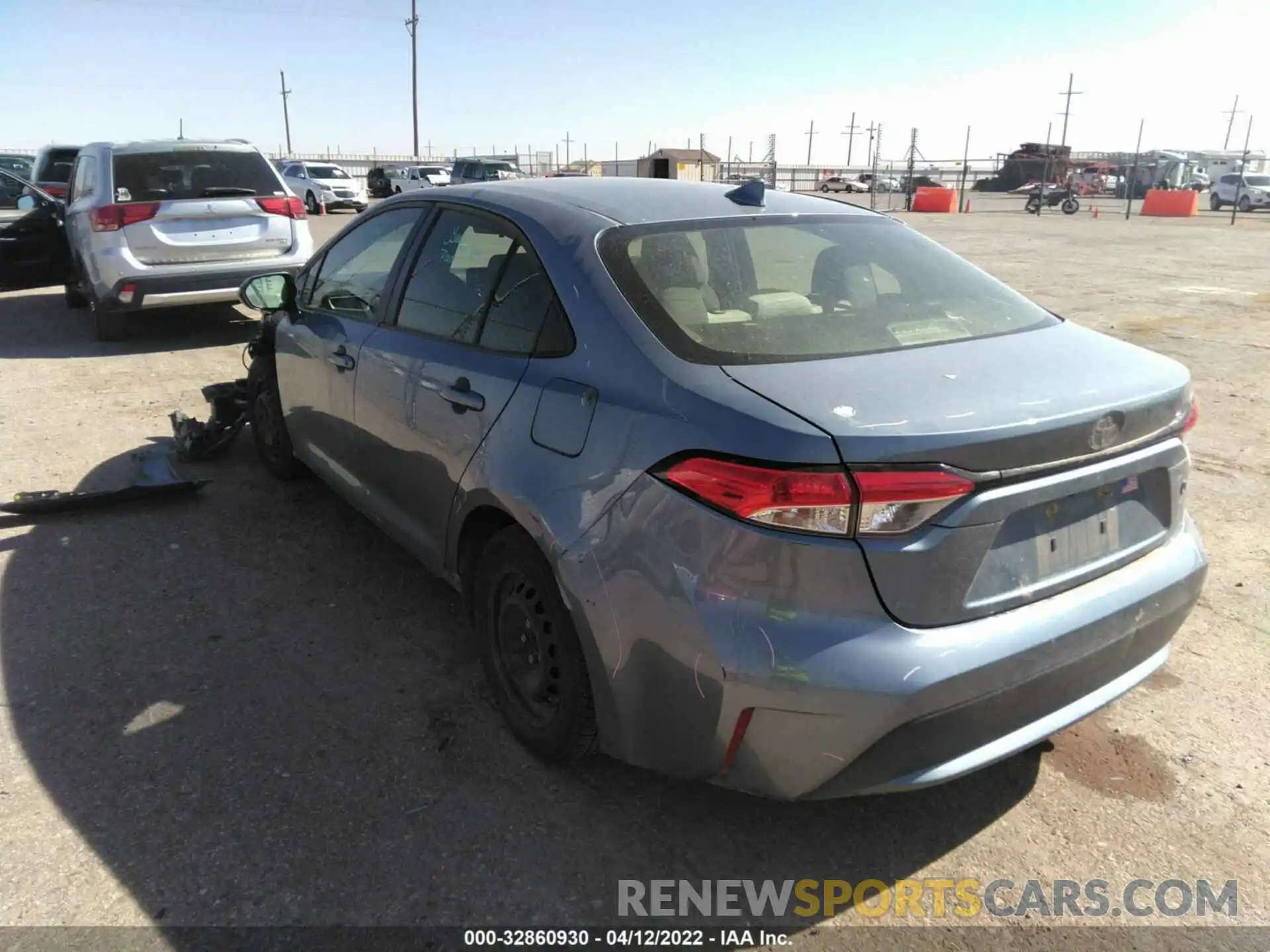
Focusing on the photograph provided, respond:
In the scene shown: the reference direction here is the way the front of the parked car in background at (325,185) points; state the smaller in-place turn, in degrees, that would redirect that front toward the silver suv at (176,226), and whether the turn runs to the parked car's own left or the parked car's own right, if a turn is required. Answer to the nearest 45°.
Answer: approximately 45° to the parked car's own right

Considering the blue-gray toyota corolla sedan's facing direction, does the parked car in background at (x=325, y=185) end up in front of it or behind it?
in front

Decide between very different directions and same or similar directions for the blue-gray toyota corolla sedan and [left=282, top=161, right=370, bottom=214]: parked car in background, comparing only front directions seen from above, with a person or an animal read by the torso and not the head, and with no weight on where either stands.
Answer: very different directions

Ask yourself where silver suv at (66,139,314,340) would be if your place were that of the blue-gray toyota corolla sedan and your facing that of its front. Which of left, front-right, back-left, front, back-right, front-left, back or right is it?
front

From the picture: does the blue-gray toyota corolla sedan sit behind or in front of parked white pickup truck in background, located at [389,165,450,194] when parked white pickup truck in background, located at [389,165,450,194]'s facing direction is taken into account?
in front

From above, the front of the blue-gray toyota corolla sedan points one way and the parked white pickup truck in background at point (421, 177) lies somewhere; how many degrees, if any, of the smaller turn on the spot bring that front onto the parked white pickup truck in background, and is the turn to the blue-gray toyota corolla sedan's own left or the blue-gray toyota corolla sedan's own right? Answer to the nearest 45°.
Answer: approximately 45° to the blue-gray toyota corolla sedan's own right

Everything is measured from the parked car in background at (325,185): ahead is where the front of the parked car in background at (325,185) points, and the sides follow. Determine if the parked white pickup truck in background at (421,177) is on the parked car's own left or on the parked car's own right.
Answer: on the parked car's own left

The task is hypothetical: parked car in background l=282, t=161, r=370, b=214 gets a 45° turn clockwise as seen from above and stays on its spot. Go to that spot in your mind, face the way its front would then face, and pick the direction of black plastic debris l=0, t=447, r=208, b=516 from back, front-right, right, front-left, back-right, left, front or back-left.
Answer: front

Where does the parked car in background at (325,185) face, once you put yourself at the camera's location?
facing the viewer and to the right of the viewer

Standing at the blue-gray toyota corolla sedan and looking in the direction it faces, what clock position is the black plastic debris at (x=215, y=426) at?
The black plastic debris is roughly at 12 o'clock from the blue-gray toyota corolla sedan.

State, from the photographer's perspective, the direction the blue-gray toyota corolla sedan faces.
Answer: facing away from the viewer and to the left of the viewer
